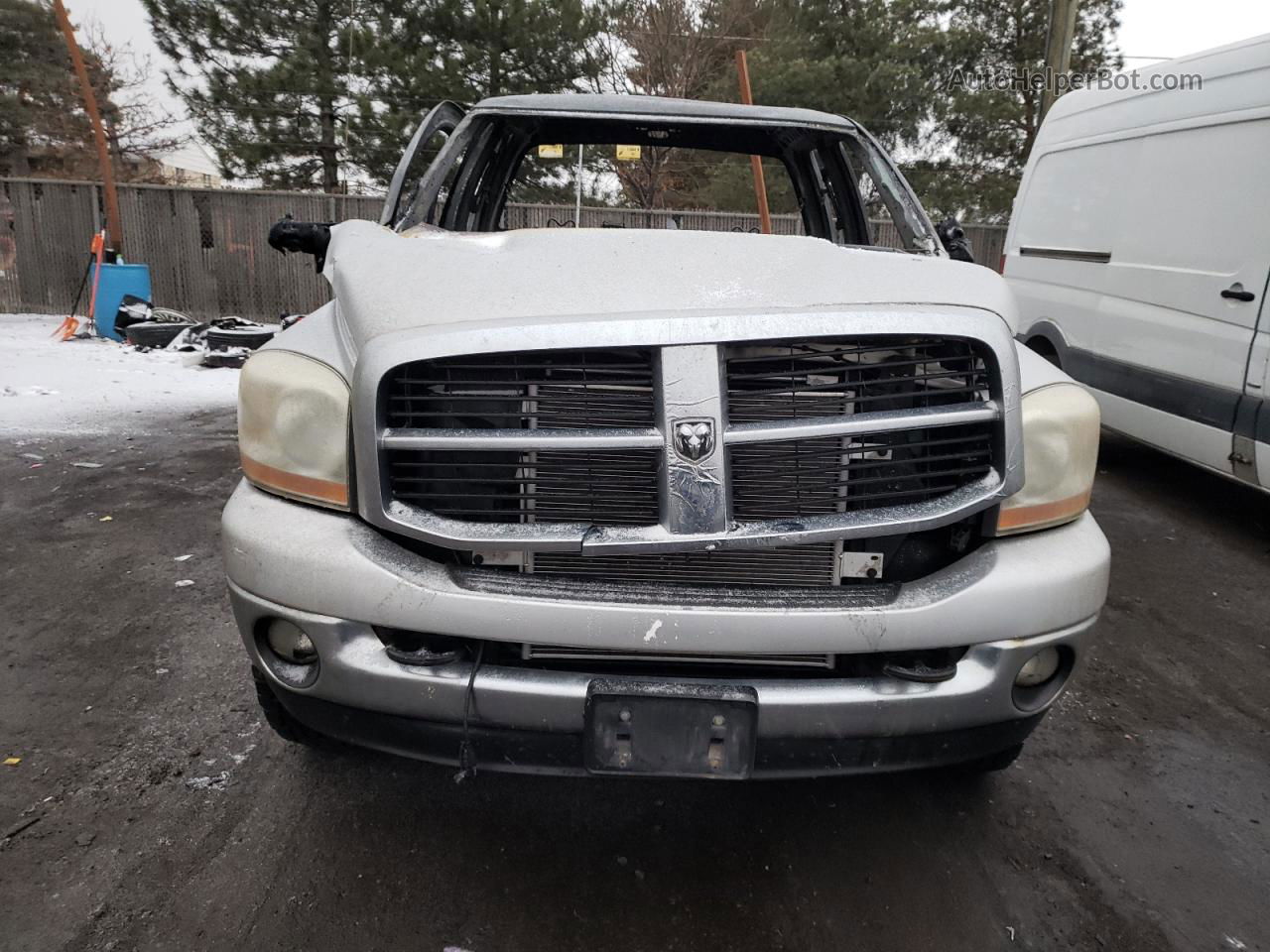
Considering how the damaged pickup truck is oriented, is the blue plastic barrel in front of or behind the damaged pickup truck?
behind

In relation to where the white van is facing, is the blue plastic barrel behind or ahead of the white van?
behind

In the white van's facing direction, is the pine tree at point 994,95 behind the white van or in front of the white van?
behind

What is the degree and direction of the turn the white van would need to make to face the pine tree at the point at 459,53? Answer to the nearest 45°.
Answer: approximately 180°

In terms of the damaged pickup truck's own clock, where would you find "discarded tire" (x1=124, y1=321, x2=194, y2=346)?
The discarded tire is roughly at 5 o'clock from the damaged pickup truck.

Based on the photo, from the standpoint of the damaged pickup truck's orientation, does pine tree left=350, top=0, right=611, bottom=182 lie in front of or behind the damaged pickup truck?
behind

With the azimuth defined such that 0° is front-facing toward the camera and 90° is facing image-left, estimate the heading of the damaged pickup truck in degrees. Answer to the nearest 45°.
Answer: approximately 0°
